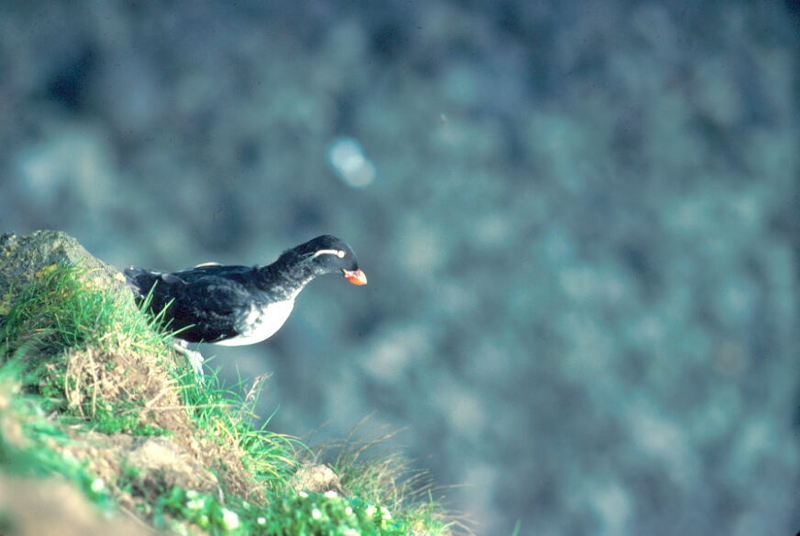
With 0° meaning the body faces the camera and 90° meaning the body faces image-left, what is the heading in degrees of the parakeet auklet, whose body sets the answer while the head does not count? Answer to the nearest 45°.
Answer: approximately 270°
